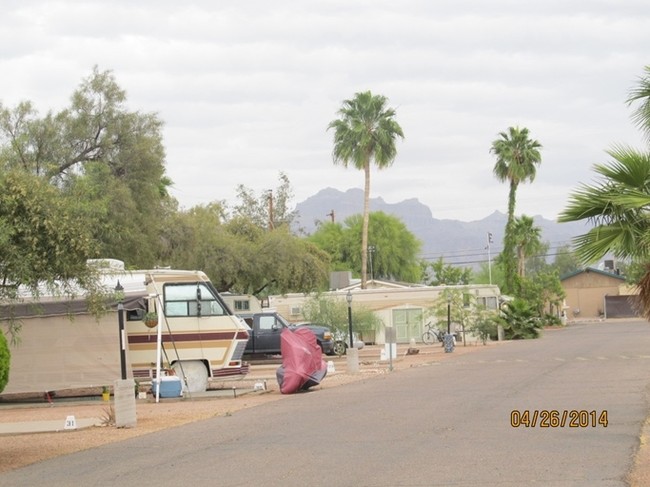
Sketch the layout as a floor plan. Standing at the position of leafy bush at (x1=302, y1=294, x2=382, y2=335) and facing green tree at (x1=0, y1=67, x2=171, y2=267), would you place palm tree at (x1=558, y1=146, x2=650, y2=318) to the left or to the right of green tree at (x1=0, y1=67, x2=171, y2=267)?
left

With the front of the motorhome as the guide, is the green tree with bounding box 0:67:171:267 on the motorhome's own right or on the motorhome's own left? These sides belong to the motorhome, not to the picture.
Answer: on the motorhome's own left

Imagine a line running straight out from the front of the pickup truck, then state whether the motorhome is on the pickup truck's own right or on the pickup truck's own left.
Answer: on the pickup truck's own right

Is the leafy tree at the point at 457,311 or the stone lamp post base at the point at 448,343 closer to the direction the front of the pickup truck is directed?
the stone lamp post base

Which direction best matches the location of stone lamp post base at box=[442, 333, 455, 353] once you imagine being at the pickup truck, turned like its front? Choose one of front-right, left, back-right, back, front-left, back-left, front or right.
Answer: front

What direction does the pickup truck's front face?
to the viewer's right

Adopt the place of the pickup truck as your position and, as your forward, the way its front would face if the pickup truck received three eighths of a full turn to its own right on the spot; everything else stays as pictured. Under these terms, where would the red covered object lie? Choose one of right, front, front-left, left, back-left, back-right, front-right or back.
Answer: front-left

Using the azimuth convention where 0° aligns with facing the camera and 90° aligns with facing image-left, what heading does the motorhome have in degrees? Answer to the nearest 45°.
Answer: approximately 270°

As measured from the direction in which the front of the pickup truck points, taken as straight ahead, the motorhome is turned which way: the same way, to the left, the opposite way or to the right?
the same way

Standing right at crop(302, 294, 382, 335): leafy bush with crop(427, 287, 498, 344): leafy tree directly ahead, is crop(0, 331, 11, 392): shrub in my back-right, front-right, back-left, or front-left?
back-right

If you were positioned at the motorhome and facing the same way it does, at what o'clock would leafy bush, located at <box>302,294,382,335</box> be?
The leafy bush is roughly at 10 o'clock from the motorhome.

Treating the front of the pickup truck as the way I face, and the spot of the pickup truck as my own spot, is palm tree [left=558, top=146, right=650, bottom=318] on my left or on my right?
on my right

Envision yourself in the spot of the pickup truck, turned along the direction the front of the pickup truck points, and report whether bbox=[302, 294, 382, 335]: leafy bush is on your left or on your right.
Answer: on your left

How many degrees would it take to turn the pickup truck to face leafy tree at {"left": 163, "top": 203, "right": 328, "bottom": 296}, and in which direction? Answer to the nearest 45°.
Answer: approximately 90° to its left

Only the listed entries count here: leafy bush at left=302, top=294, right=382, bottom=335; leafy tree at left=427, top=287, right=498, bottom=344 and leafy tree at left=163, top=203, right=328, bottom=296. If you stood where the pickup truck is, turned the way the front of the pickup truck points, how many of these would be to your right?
0
